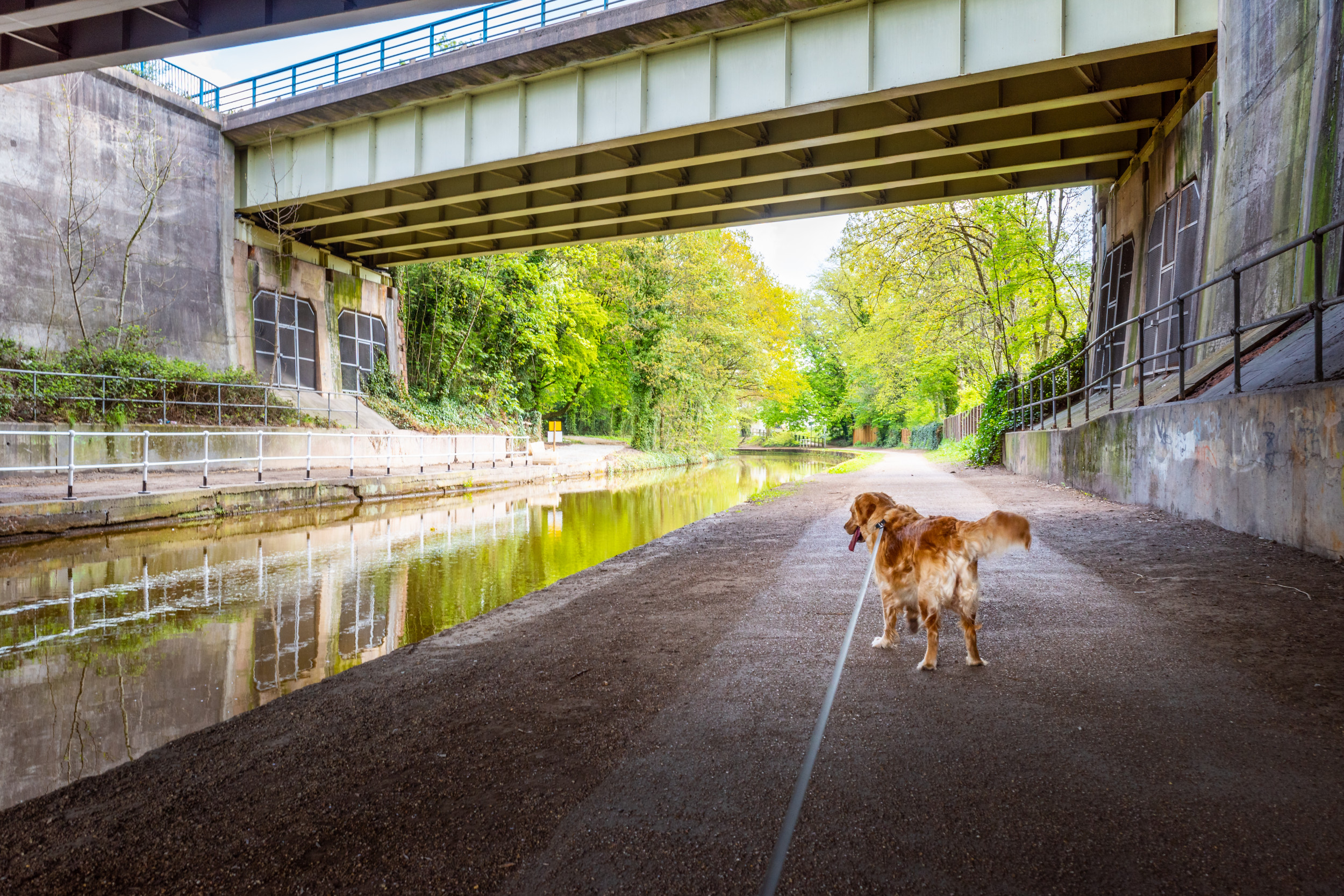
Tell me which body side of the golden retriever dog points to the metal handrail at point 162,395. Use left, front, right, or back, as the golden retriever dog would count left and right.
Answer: front

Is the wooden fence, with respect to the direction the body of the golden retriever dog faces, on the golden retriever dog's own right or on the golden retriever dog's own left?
on the golden retriever dog's own right

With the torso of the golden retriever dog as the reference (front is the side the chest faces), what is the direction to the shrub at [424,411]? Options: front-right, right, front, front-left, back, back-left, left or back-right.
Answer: front

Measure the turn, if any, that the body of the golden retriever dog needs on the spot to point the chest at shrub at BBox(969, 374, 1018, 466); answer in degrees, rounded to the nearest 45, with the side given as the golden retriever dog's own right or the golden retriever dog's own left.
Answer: approximately 45° to the golden retriever dog's own right

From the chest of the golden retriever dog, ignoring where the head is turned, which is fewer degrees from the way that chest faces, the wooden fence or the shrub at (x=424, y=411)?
the shrub

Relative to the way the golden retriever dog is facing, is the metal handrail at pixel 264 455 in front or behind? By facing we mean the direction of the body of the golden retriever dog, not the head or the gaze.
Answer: in front

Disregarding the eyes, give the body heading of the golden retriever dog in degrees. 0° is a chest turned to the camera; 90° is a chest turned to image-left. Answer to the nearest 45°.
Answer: approximately 135°

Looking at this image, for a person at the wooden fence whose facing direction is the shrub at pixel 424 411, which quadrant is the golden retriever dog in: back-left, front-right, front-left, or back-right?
front-left

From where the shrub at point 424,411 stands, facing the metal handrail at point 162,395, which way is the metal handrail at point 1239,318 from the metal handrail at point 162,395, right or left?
left
